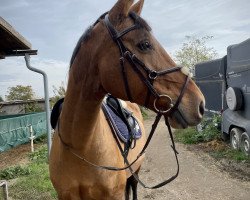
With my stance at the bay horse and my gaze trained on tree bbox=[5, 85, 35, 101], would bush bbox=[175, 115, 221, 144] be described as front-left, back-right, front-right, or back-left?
front-right

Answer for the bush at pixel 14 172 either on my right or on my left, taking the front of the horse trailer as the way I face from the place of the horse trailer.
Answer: on my left

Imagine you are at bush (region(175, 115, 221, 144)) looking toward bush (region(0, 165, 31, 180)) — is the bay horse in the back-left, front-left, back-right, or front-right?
front-left

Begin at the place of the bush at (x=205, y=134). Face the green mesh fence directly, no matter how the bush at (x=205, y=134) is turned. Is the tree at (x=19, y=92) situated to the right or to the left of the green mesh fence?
right

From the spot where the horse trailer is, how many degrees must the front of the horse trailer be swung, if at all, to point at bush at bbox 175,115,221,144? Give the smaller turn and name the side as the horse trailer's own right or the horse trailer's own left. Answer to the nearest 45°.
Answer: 0° — it already faces it
